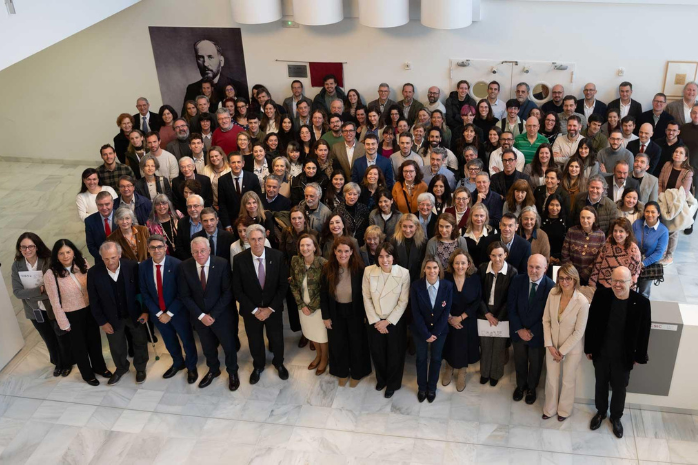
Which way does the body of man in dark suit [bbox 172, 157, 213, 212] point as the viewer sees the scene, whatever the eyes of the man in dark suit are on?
toward the camera

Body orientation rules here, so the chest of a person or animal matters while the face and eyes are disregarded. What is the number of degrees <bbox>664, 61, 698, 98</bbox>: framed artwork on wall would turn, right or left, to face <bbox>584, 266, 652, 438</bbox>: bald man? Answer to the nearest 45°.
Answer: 0° — it already faces them

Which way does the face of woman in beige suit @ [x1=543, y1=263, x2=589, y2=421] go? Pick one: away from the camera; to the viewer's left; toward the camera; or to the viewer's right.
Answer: toward the camera

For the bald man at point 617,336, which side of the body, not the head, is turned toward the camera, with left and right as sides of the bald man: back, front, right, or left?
front

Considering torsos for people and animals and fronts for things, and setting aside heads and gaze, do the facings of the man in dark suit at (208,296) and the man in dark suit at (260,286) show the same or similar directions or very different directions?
same or similar directions

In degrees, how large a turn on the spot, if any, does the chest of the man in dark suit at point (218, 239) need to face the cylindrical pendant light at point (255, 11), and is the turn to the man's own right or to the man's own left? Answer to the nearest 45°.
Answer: approximately 180°

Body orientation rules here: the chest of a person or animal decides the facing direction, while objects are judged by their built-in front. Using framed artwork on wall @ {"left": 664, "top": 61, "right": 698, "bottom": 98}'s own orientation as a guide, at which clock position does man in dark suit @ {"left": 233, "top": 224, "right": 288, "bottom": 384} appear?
The man in dark suit is roughly at 1 o'clock from the framed artwork on wall.

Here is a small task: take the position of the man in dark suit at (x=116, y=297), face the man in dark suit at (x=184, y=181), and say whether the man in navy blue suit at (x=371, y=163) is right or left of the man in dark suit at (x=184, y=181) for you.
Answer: right

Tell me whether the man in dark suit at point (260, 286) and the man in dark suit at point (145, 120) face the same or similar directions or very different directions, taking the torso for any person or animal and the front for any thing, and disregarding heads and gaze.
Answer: same or similar directions

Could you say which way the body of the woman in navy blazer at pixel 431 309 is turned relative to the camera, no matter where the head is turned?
toward the camera

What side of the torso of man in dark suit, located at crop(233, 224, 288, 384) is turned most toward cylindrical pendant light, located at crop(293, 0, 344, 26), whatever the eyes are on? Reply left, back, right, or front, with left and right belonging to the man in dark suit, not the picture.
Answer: back

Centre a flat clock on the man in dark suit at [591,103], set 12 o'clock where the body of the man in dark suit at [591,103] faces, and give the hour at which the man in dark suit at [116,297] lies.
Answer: the man in dark suit at [116,297] is roughly at 1 o'clock from the man in dark suit at [591,103].

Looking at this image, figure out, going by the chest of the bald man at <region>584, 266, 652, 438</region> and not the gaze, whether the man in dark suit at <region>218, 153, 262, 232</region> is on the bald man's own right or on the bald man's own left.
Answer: on the bald man's own right

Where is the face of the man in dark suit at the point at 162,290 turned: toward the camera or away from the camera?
toward the camera

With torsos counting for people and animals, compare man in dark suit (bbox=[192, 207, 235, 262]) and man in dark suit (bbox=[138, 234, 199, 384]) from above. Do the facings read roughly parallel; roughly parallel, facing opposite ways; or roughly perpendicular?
roughly parallel

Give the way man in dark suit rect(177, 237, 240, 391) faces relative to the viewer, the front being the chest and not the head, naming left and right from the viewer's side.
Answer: facing the viewer

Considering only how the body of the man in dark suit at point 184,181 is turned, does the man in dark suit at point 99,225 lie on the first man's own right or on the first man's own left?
on the first man's own right

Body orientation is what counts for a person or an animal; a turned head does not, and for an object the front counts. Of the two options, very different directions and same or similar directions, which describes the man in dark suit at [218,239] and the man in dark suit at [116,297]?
same or similar directions

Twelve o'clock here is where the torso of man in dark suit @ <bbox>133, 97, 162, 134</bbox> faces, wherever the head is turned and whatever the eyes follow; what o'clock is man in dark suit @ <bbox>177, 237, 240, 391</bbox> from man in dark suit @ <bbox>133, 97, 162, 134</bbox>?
man in dark suit @ <bbox>177, 237, 240, 391</bbox> is roughly at 12 o'clock from man in dark suit @ <bbox>133, 97, 162, 134</bbox>.
